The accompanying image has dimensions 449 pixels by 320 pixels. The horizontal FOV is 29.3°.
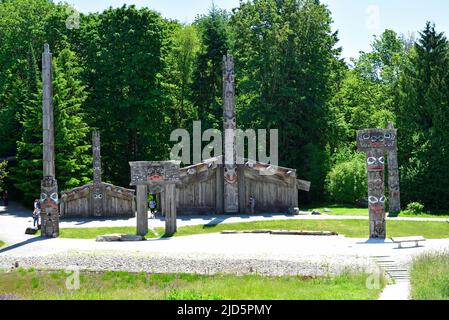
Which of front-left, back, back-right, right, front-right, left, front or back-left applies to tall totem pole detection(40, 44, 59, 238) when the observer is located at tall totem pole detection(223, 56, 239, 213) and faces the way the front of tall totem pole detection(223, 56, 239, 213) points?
front-right

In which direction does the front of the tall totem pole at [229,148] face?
toward the camera

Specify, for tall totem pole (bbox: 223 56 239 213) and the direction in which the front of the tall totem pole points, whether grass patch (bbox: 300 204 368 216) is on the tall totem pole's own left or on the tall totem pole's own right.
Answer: on the tall totem pole's own left

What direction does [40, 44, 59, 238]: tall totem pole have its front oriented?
toward the camera

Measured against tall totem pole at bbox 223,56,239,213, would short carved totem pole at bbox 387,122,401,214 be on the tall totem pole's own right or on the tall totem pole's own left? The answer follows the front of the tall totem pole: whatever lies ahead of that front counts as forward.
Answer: on the tall totem pole's own left

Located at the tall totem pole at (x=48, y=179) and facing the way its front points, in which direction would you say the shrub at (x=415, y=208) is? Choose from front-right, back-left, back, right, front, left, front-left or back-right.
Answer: left

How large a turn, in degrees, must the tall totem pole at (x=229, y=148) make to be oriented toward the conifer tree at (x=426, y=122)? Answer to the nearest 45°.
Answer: approximately 90° to its left

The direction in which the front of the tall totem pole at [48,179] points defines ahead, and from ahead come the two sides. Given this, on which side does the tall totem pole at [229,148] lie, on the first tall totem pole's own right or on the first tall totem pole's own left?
on the first tall totem pole's own left

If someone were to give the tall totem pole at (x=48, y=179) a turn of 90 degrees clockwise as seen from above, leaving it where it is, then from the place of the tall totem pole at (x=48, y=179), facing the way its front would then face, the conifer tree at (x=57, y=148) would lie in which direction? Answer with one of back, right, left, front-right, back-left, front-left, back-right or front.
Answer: right

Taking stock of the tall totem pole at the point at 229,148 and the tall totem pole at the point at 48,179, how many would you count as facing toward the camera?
2
